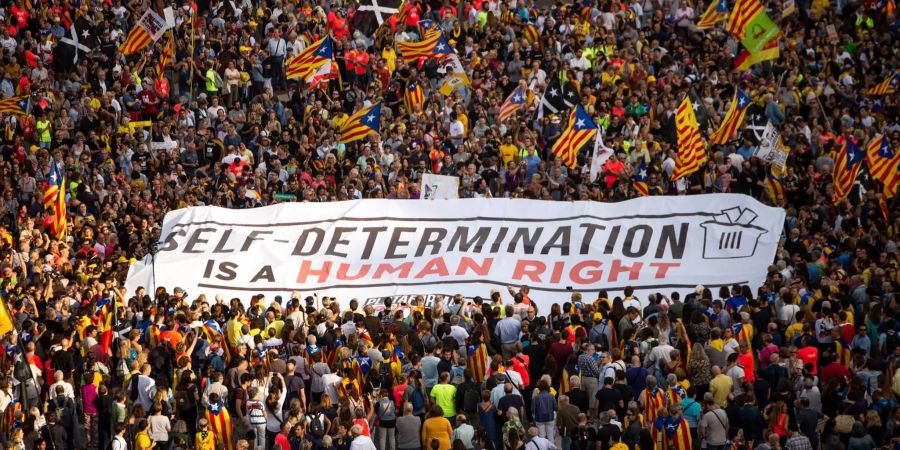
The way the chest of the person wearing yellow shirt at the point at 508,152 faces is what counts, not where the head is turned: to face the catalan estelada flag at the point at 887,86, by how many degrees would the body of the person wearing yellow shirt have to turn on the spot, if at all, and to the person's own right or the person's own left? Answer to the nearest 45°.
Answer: approximately 90° to the person's own left

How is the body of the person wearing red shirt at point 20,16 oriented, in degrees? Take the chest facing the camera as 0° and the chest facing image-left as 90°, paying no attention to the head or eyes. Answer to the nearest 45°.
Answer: approximately 0°

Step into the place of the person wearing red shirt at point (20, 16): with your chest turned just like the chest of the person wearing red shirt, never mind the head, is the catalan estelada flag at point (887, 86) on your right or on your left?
on your left

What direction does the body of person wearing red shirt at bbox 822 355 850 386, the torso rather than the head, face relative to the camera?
away from the camera

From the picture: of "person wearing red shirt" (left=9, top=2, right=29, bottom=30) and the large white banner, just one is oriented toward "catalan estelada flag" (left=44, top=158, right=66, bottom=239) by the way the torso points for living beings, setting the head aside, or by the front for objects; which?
the person wearing red shirt

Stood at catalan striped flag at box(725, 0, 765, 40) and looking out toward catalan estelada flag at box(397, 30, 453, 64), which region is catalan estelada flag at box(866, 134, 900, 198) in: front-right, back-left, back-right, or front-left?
back-left
